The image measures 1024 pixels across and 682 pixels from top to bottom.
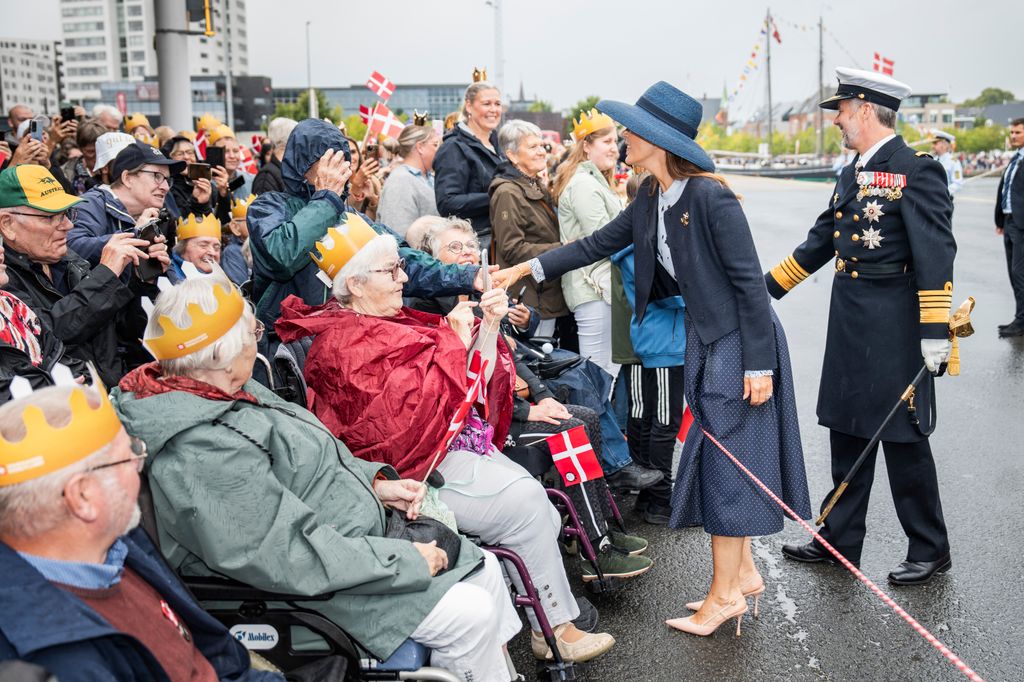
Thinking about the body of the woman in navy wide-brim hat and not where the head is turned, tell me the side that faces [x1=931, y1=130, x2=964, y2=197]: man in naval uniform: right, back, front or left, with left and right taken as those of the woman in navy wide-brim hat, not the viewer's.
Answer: right

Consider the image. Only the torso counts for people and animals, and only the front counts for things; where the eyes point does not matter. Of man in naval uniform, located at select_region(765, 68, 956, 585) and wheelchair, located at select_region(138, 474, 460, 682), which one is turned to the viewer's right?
the wheelchair

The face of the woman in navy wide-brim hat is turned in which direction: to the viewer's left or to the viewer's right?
to the viewer's left

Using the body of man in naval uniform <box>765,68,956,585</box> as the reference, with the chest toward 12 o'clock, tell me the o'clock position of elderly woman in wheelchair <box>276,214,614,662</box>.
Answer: The elderly woman in wheelchair is roughly at 12 o'clock from the man in naval uniform.

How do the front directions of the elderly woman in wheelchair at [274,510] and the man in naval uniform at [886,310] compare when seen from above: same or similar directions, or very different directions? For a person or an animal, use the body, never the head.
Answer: very different directions

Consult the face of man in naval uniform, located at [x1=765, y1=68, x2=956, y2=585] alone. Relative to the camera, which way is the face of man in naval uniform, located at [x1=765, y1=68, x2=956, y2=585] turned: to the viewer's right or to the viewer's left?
to the viewer's left

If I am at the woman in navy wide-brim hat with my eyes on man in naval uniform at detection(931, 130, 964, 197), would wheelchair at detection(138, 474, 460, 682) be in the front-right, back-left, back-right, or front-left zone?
back-left

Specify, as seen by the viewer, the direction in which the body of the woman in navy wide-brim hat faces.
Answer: to the viewer's left

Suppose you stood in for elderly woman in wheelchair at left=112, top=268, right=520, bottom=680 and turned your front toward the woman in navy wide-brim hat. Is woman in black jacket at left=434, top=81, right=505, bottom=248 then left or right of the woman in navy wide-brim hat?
left

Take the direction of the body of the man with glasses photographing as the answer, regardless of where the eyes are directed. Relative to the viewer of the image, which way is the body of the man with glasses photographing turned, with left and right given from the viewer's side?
facing the viewer and to the right of the viewer

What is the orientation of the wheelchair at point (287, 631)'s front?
to the viewer's right

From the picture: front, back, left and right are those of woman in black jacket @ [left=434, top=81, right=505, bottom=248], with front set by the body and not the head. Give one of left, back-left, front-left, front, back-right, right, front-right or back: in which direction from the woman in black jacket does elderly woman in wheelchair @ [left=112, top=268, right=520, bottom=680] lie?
front-right

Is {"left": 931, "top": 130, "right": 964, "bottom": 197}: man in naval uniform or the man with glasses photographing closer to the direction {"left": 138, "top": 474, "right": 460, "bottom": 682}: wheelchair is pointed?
the man in naval uniform
